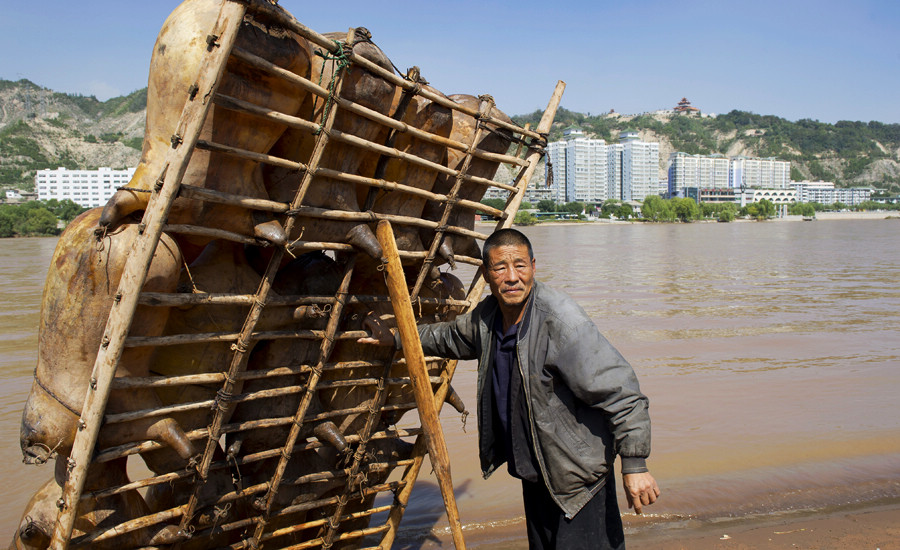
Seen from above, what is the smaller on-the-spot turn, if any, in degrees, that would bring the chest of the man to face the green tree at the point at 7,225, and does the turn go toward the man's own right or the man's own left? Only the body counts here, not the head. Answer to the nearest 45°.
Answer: approximately 90° to the man's own right

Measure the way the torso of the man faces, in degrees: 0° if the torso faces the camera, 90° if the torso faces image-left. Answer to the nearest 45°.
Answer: approximately 45°

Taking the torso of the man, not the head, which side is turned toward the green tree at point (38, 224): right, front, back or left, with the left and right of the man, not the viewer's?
right
